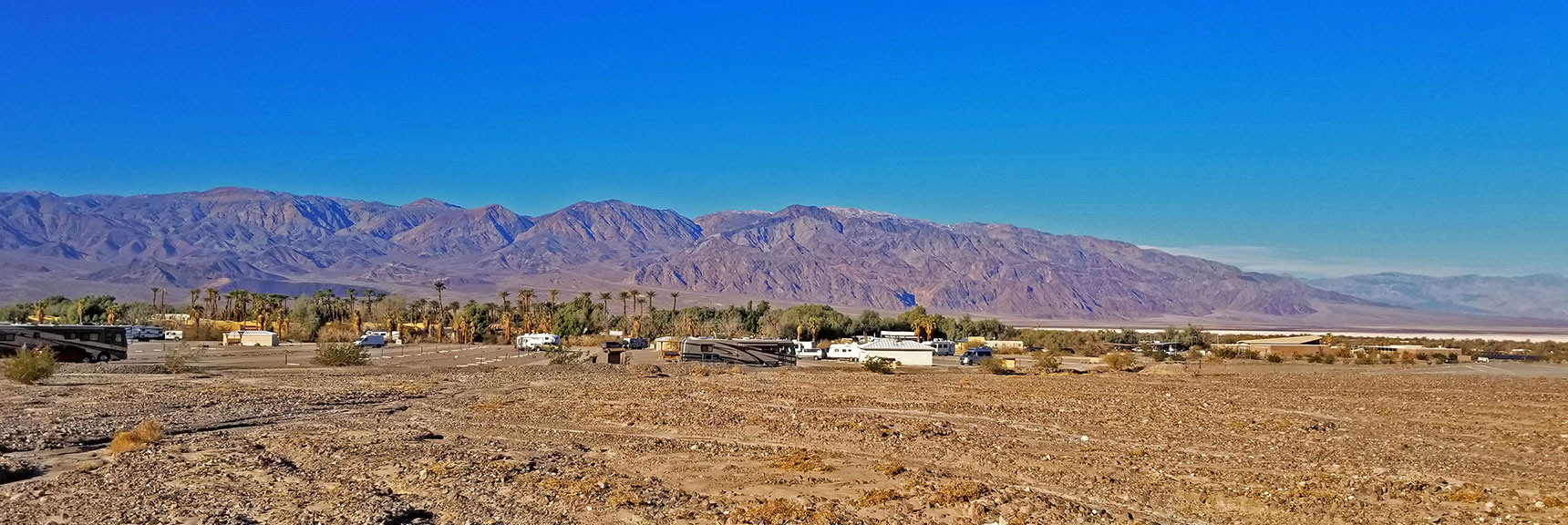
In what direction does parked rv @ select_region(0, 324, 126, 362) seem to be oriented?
to the viewer's right

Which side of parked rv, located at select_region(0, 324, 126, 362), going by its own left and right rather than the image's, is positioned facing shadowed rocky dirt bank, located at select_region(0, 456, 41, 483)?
right

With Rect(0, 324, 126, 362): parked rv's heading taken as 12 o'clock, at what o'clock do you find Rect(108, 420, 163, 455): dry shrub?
The dry shrub is roughly at 3 o'clock from the parked rv.

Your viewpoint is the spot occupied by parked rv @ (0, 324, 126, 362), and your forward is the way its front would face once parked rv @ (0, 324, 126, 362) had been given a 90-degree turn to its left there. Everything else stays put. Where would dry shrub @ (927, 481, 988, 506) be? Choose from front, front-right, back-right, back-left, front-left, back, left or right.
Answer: back

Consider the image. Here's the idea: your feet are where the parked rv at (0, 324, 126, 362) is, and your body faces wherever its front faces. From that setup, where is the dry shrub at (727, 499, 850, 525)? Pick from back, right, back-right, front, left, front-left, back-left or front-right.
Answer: right

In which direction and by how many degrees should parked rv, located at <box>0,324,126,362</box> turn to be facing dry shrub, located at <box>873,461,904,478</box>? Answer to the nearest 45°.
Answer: approximately 90° to its right

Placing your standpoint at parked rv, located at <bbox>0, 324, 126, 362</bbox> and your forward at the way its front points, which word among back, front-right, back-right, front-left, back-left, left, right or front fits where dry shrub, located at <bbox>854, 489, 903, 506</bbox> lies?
right

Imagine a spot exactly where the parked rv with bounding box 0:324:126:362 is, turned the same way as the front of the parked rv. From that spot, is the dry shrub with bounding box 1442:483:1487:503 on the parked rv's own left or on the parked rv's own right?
on the parked rv's own right

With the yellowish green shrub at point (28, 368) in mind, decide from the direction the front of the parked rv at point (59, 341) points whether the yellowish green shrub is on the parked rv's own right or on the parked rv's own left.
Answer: on the parked rv's own right
